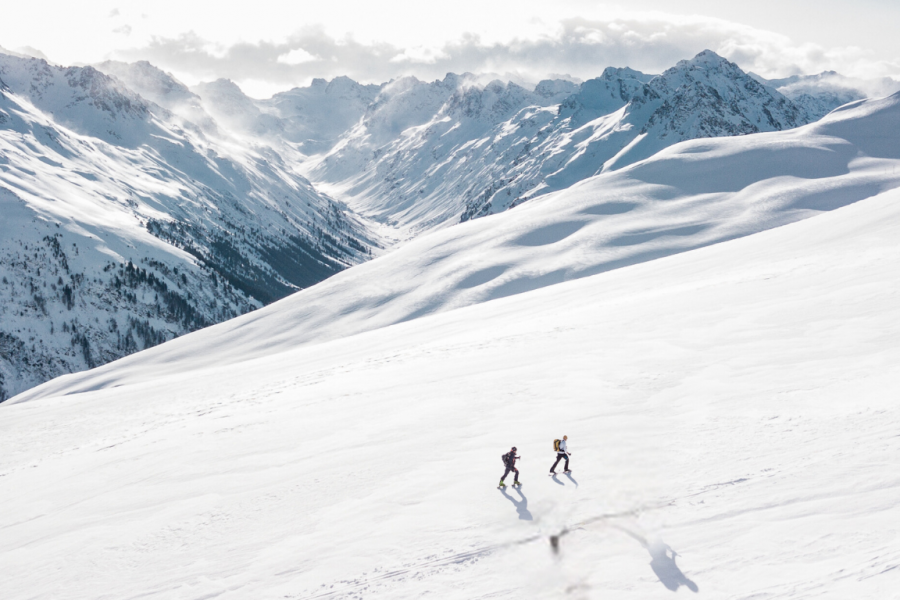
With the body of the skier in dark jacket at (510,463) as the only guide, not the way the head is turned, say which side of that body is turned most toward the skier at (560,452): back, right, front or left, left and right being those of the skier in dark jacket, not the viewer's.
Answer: front

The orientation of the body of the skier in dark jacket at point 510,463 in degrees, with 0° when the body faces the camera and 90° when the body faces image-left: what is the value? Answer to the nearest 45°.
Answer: approximately 270°
